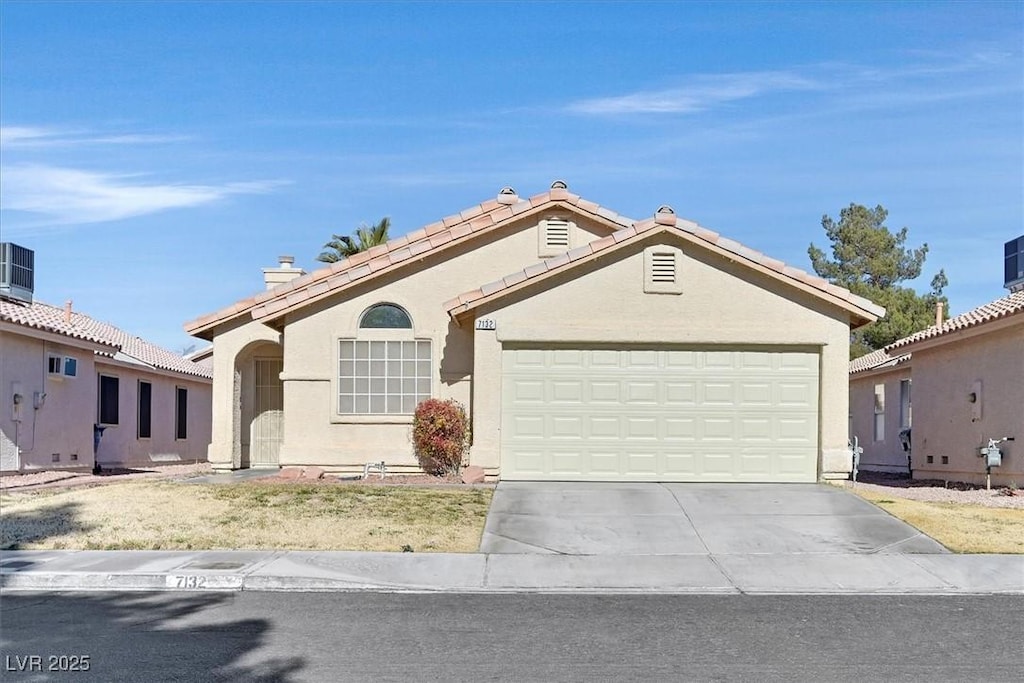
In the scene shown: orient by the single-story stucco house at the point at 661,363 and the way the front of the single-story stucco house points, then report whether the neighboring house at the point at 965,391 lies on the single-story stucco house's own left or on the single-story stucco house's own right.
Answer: on the single-story stucco house's own left

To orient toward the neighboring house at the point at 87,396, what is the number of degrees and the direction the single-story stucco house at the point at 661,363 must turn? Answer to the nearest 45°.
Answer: approximately 135° to its right

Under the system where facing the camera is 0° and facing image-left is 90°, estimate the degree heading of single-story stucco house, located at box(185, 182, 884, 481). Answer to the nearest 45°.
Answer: approximately 0°
